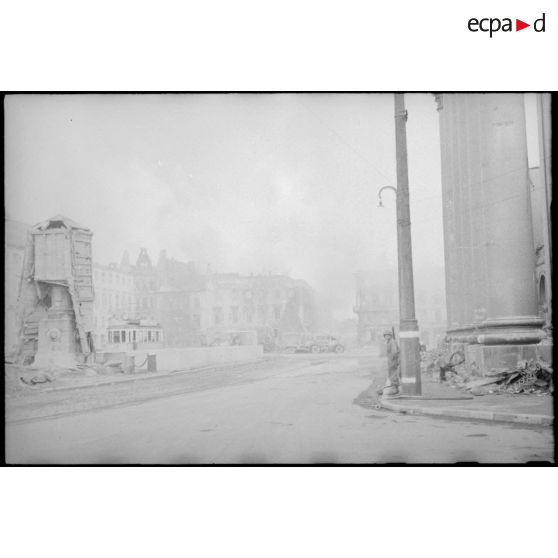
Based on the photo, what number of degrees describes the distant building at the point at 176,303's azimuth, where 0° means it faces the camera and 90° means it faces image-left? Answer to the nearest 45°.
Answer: approximately 315°
